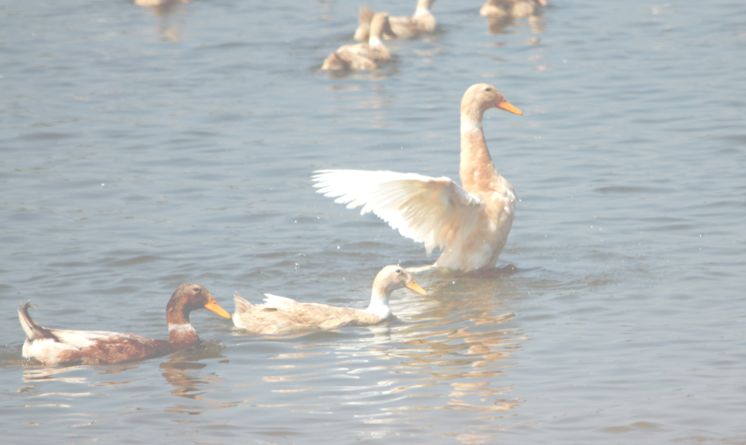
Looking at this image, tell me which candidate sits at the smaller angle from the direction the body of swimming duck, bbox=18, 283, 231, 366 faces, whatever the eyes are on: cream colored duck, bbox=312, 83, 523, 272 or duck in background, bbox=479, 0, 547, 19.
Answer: the cream colored duck

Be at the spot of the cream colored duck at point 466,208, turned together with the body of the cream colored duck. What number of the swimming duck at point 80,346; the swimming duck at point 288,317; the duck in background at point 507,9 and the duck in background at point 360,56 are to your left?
2

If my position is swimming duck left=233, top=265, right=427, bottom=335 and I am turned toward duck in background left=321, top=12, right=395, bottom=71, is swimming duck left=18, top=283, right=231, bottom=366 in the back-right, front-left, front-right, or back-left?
back-left

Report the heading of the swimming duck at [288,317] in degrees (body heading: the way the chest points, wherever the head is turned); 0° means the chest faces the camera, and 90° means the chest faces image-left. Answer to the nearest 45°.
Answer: approximately 270°

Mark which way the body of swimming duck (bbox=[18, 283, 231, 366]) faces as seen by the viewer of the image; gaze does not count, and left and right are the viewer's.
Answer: facing to the right of the viewer

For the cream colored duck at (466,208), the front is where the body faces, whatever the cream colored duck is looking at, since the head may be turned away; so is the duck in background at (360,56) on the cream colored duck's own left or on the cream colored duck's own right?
on the cream colored duck's own left

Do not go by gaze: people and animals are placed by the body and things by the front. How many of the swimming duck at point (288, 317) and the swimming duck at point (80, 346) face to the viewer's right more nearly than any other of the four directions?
2

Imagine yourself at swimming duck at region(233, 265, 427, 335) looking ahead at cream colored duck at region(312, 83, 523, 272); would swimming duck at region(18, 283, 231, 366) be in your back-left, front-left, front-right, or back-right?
back-left

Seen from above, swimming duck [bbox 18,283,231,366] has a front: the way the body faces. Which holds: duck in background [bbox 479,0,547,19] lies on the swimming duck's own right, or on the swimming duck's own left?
on the swimming duck's own left

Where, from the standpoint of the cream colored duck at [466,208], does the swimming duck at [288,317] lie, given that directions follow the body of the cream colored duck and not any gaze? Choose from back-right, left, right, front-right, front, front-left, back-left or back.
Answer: back-right

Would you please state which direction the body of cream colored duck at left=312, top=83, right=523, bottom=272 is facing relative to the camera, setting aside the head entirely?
to the viewer's right

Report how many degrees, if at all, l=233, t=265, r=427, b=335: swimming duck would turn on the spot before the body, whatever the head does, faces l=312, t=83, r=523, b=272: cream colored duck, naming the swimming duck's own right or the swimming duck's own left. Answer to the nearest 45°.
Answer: approximately 45° to the swimming duck's own left
